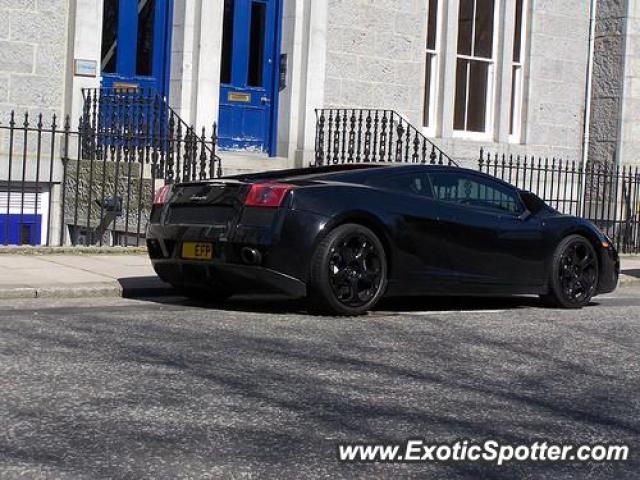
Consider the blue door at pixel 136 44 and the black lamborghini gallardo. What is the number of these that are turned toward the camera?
1

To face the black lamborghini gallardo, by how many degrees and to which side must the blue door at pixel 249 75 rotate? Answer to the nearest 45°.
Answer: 0° — it already faces it

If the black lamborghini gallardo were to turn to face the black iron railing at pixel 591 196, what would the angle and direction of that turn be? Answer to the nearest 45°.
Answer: approximately 45° to its left

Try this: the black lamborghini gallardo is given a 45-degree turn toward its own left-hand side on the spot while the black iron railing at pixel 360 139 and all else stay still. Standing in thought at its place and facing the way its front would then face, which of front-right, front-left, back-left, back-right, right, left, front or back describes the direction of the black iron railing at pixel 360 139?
front

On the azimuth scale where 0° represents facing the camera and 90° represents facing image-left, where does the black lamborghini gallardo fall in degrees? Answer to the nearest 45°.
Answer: approximately 225°

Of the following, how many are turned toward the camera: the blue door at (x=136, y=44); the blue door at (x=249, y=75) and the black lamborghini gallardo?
2

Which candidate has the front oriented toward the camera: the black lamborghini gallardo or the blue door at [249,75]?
the blue door

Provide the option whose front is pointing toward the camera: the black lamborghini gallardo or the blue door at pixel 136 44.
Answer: the blue door

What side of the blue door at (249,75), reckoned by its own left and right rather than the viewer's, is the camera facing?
front

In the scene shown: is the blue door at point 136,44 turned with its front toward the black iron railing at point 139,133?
yes

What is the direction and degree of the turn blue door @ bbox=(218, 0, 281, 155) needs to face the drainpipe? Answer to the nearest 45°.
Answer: approximately 135° to its left
